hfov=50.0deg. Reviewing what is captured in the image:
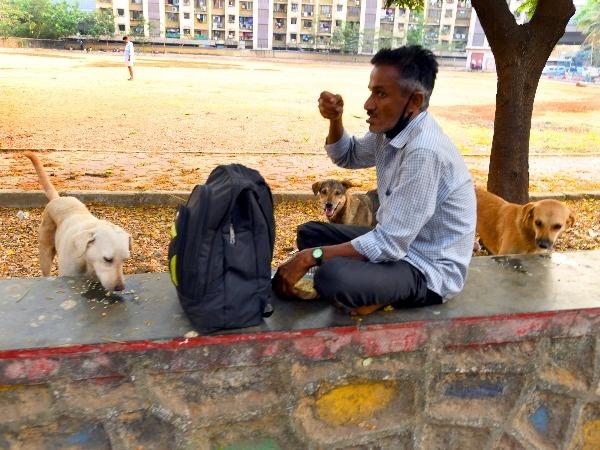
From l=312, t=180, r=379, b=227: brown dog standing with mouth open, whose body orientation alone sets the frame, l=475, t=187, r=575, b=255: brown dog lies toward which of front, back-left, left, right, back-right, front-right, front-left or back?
left

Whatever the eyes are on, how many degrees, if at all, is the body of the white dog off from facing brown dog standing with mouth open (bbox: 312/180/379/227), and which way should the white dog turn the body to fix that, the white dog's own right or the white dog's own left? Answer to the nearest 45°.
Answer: approximately 90° to the white dog's own left

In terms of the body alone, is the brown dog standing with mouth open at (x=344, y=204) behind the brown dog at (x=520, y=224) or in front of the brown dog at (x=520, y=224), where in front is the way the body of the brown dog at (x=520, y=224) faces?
behind

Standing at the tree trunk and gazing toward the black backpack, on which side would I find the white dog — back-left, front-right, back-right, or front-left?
front-right

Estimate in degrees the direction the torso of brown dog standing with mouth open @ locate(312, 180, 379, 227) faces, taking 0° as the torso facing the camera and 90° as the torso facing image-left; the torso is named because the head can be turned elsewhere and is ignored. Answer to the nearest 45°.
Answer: approximately 45°

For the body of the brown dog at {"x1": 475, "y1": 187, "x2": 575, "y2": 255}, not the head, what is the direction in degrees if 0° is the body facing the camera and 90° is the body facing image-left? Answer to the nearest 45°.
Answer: approximately 315°
